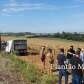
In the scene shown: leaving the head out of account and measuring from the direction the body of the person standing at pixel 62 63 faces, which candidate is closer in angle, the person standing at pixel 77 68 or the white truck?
the white truck

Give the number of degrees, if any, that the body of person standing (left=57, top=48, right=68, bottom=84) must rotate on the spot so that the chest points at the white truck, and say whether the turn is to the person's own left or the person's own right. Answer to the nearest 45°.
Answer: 0° — they already face it

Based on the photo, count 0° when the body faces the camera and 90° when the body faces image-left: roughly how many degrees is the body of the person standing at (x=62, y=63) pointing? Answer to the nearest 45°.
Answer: approximately 180°
